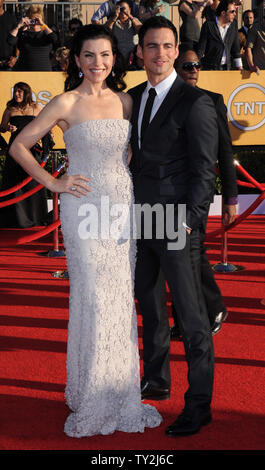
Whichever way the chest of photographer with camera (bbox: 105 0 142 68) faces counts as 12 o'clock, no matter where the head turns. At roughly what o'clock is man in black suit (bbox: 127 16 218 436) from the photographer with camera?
The man in black suit is roughly at 12 o'clock from the photographer with camera.

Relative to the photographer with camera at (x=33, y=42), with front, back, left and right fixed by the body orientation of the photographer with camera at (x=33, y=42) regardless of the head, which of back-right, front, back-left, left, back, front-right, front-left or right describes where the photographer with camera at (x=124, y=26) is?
left

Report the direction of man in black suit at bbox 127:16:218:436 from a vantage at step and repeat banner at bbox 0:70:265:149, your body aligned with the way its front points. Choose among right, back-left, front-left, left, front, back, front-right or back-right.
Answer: front

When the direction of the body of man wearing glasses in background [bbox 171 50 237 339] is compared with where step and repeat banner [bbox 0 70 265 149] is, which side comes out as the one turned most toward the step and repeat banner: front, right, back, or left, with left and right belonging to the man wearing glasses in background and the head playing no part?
back

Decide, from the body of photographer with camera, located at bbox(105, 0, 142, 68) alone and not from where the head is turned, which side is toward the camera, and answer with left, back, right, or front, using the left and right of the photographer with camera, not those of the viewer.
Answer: front

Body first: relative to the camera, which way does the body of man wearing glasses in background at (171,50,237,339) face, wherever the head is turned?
toward the camera

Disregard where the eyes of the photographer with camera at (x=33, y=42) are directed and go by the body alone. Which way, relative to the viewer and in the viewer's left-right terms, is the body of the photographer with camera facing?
facing the viewer

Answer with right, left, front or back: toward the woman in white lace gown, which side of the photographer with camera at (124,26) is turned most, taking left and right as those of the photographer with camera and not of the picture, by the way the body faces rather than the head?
front

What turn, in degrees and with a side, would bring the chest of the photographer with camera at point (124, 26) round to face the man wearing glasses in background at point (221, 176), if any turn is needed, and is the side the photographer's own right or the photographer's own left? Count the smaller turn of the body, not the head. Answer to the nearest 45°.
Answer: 0° — they already face them

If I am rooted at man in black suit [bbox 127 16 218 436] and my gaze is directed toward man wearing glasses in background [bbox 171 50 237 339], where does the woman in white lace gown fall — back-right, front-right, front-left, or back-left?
back-left

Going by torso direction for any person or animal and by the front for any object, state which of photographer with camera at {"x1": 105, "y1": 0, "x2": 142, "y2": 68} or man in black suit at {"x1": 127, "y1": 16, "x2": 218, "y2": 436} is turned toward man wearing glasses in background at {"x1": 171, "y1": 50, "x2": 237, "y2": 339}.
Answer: the photographer with camera
